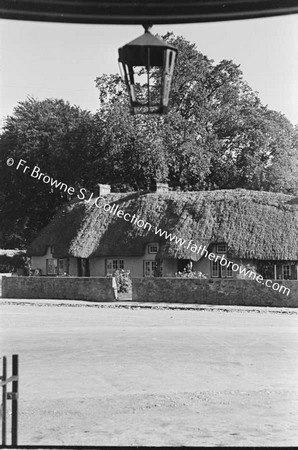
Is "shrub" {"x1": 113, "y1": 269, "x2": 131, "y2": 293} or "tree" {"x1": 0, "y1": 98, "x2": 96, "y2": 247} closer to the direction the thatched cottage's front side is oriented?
the shrub

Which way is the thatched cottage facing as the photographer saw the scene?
facing the viewer

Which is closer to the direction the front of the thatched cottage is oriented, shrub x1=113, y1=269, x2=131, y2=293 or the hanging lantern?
the hanging lantern

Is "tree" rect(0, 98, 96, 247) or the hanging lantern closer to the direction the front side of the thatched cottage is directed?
the hanging lantern

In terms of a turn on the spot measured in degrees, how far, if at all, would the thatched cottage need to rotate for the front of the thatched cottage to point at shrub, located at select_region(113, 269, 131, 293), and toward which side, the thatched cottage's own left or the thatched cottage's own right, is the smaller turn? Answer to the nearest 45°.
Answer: approximately 45° to the thatched cottage's own right

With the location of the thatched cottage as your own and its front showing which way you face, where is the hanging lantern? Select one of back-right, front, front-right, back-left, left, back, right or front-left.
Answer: front

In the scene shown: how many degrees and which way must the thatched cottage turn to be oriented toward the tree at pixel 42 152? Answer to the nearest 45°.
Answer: approximately 90° to its right
